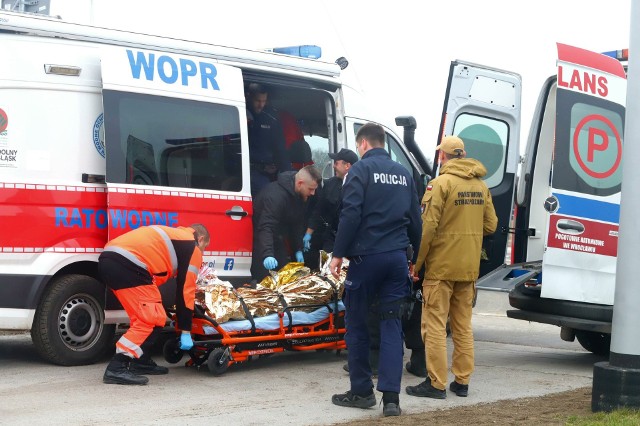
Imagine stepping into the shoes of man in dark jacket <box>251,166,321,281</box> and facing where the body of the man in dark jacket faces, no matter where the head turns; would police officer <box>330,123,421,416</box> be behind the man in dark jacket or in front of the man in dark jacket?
in front

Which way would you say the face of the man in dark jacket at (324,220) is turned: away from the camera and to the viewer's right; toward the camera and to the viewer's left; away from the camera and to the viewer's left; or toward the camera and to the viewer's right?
toward the camera and to the viewer's left

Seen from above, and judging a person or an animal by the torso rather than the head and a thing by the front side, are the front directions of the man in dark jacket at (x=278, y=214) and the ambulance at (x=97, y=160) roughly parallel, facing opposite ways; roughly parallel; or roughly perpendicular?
roughly perpendicular

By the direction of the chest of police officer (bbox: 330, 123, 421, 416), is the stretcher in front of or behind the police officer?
in front

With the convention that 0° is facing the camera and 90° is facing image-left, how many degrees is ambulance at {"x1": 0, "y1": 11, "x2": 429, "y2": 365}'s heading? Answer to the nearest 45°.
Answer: approximately 225°

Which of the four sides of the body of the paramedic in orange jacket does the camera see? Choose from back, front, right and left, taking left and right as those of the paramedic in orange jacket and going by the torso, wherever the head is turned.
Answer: right

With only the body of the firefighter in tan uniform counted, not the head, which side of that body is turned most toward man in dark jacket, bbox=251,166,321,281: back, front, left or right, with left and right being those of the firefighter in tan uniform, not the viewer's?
front

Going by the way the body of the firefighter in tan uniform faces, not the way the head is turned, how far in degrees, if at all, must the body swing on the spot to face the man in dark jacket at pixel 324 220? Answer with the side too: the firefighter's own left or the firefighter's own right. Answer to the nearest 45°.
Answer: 0° — they already face them

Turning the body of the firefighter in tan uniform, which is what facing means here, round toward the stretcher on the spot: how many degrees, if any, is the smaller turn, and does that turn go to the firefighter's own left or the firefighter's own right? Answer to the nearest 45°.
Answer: approximately 45° to the firefighter's own left

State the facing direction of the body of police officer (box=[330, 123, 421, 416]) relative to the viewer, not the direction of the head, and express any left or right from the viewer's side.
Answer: facing away from the viewer and to the left of the viewer
